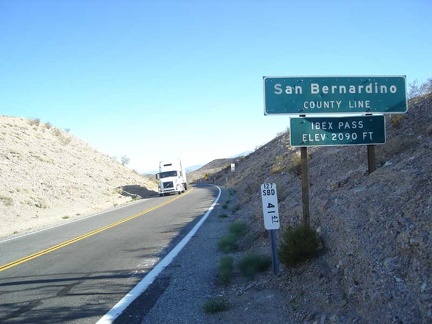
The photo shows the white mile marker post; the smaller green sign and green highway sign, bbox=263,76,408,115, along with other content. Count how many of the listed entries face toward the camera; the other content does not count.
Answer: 3

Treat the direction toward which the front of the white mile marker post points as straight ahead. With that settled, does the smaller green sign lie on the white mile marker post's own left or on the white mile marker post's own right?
on the white mile marker post's own left

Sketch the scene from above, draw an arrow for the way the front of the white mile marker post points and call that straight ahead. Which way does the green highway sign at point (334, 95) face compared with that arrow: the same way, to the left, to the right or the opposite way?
the same way

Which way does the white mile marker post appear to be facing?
toward the camera

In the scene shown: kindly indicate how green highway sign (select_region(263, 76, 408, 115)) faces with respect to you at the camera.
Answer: facing the viewer

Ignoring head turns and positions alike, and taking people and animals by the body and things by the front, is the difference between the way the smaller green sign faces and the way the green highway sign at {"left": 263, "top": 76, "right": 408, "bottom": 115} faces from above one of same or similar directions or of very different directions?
same or similar directions

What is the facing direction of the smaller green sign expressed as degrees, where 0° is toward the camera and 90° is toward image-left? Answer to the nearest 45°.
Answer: approximately 0°

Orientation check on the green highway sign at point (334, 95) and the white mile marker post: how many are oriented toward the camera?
2

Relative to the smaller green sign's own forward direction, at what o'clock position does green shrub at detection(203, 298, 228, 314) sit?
The green shrub is roughly at 1 o'clock from the smaller green sign.

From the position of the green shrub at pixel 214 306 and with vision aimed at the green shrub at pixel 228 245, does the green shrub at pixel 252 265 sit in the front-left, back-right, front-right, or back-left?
front-right

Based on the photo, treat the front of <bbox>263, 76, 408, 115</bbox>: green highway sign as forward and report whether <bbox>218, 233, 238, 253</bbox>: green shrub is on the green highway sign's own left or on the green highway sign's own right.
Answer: on the green highway sign's own right
